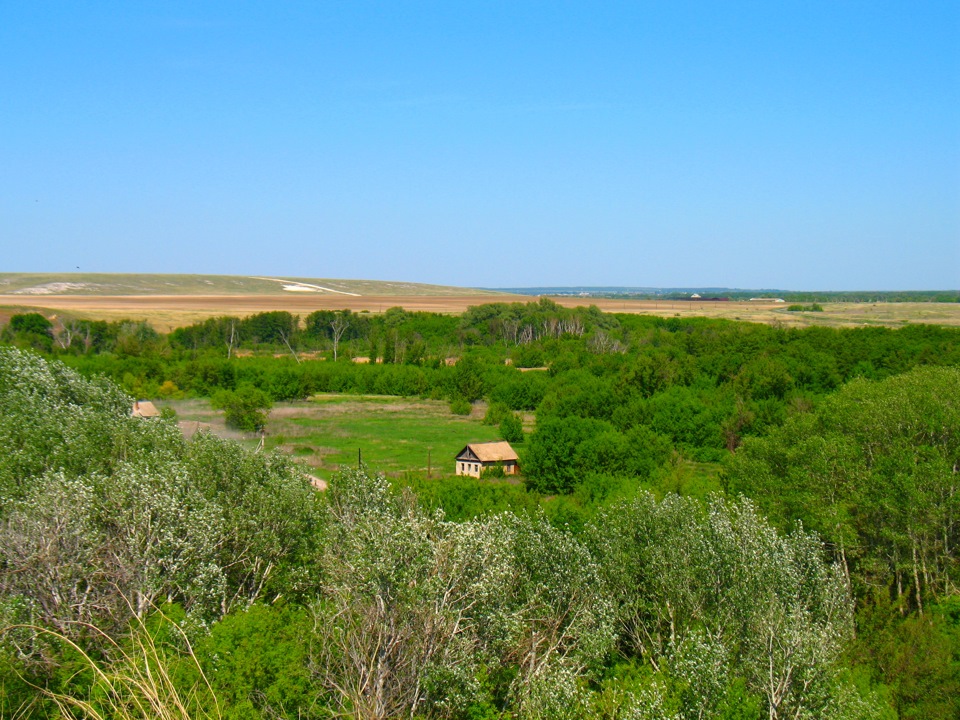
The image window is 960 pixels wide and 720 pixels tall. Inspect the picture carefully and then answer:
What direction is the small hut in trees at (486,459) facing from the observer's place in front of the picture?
facing the viewer and to the left of the viewer
